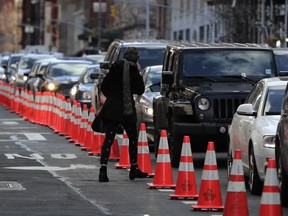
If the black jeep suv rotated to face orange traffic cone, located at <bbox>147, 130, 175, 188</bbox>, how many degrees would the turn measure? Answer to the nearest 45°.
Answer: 0° — it already faces it

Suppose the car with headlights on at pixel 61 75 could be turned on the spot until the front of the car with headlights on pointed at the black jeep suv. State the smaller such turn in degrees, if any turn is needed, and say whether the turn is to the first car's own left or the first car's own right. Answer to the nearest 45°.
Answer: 0° — it already faces it

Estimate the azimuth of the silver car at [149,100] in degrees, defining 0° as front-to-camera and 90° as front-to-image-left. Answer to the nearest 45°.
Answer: approximately 315°

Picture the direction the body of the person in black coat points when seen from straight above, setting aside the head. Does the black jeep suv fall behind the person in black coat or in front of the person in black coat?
in front

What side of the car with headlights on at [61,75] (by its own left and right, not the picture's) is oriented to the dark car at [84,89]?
front

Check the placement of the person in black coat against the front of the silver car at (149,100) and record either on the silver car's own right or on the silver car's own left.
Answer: on the silver car's own right

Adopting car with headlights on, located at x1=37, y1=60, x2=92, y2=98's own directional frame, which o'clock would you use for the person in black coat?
The person in black coat is roughly at 12 o'clock from the car with headlights on.

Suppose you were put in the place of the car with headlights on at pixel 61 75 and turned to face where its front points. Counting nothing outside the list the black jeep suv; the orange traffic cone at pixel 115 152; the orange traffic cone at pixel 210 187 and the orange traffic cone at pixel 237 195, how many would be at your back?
0

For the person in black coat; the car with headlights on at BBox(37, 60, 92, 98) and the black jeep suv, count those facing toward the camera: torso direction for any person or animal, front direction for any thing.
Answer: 2

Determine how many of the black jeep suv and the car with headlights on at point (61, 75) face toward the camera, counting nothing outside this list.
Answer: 2

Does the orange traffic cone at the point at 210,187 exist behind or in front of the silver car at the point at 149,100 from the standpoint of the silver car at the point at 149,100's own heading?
in front

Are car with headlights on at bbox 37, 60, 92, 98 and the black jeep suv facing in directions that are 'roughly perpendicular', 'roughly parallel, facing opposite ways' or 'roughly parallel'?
roughly parallel

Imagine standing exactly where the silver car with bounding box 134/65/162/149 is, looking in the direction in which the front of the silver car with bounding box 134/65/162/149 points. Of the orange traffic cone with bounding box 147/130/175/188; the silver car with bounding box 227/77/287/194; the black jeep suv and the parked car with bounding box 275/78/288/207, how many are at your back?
0

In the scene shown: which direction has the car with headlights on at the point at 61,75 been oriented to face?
toward the camera

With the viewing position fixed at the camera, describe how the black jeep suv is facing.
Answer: facing the viewer
